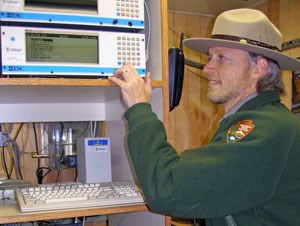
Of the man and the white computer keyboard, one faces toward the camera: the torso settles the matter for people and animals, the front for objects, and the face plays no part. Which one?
the white computer keyboard

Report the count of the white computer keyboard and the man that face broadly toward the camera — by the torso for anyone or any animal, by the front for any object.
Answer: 1

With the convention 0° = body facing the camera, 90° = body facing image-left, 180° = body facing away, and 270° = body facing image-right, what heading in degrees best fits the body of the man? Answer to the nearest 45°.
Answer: approximately 90°

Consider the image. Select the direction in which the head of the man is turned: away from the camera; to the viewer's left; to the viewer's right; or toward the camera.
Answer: to the viewer's left

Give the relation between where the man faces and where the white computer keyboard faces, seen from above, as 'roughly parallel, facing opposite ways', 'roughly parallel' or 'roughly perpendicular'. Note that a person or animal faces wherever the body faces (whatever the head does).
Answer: roughly perpendicular

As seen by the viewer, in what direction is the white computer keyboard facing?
toward the camera
